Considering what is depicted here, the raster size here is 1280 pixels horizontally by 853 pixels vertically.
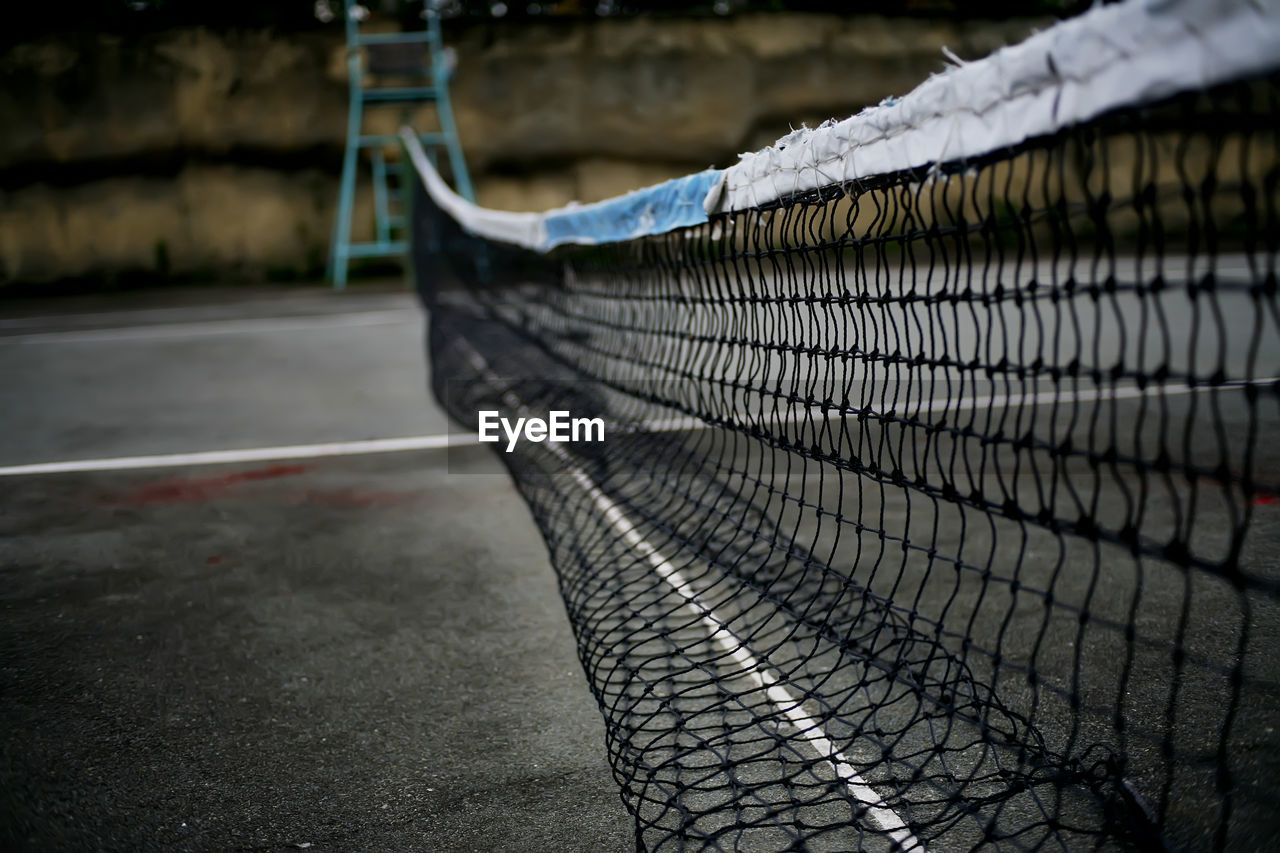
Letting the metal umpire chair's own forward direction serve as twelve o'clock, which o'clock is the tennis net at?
The tennis net is roughly at 12 o'clock from the metal umpire chair.

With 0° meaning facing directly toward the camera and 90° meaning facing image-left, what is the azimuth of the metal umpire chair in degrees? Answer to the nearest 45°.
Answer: approximately 0°
